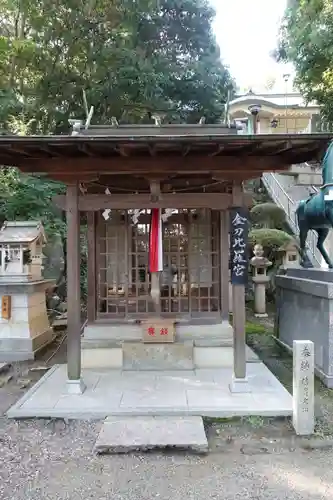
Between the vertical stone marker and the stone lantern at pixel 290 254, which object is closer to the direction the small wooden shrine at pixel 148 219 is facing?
the vertical stone marker

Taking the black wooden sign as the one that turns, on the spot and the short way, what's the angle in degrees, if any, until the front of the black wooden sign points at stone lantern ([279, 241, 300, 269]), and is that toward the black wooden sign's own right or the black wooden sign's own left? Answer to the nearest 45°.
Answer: approximately 180°

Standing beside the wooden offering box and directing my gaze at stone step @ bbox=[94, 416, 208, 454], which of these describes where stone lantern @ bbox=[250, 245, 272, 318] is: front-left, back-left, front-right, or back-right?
back-left

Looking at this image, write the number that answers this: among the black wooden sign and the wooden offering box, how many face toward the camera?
2

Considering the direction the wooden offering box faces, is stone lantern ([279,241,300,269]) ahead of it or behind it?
behind

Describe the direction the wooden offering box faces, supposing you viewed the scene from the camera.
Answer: facing the viewer

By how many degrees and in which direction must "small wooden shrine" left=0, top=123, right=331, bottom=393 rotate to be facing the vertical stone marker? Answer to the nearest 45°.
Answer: approximately 45° to its left

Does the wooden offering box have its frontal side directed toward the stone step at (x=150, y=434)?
yes

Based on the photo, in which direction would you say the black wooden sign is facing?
toward the camera

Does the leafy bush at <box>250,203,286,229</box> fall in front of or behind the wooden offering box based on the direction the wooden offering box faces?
behind

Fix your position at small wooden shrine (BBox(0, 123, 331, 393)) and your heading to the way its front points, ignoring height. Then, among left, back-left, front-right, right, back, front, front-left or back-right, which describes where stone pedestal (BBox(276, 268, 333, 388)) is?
left

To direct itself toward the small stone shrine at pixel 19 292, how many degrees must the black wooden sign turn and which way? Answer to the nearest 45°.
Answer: approximately 135° to its right

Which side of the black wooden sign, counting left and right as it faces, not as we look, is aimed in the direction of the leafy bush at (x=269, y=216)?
back
